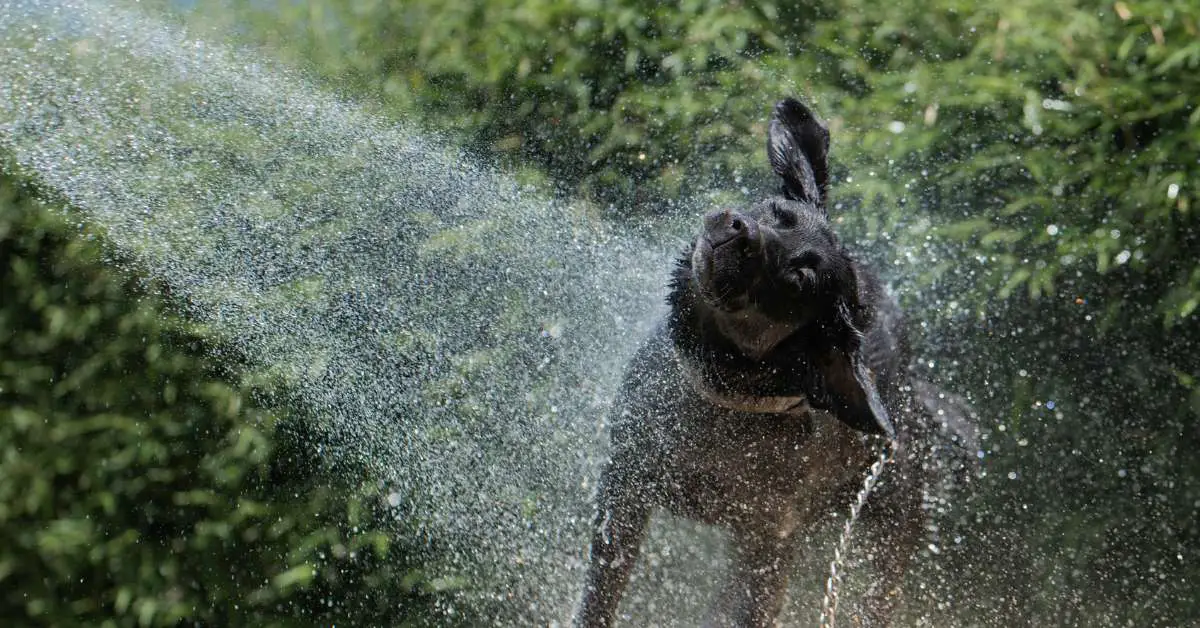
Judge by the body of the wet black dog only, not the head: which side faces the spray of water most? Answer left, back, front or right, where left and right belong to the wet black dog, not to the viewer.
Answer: right

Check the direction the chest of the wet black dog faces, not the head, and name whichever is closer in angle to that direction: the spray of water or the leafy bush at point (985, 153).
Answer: the spray of water

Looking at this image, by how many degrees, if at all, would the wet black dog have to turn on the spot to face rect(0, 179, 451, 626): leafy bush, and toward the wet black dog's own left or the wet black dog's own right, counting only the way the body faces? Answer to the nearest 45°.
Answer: approximately 45° to the wet black dog's own right

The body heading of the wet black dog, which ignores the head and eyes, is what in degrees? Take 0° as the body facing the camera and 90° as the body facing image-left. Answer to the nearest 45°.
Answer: approximately 45°
